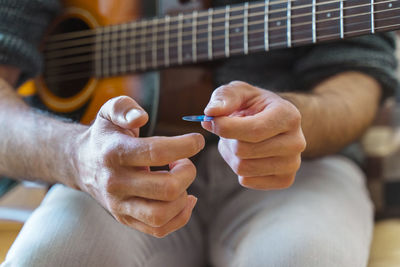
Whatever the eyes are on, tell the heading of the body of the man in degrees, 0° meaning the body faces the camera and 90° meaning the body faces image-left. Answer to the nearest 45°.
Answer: approximately 0°
